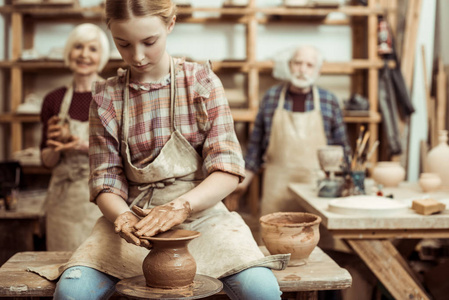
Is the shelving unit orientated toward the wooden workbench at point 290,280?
yes

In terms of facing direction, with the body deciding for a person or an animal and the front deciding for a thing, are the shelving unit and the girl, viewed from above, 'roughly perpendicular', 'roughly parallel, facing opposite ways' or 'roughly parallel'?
roughly parallel

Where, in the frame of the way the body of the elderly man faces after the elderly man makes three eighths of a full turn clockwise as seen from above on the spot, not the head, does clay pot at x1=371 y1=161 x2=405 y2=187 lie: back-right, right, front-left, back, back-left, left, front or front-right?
back

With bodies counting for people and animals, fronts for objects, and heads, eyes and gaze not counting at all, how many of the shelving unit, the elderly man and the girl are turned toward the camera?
3

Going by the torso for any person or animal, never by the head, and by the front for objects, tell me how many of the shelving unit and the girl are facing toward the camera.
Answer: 2

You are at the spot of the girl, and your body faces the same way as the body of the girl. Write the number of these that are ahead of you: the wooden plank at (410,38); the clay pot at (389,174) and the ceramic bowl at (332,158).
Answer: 0

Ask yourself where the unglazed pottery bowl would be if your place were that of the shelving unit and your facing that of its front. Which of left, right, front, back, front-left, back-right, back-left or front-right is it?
front

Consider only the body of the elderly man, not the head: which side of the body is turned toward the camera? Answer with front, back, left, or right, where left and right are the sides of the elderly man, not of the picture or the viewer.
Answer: front

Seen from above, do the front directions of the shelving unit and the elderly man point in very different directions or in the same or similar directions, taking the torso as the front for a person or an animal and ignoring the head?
same or similar directions

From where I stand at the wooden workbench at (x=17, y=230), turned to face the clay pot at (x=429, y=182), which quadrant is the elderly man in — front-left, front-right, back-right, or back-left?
front-left

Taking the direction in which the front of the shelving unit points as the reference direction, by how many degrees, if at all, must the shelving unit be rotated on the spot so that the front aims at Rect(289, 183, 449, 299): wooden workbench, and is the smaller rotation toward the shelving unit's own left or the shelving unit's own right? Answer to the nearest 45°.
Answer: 0° — it already faces it

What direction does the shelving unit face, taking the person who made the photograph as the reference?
facing the viewer

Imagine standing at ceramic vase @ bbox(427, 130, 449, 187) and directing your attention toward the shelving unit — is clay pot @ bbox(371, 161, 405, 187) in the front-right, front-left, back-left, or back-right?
front-left

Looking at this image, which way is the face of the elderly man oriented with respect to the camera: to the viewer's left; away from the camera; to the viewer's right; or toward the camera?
toward the camera

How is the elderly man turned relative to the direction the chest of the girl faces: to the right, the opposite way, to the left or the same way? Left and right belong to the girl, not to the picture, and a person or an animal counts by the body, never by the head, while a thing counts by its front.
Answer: the same way

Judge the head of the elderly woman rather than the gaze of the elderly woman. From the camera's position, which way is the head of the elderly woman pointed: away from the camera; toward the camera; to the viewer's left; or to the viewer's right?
toward the camera
